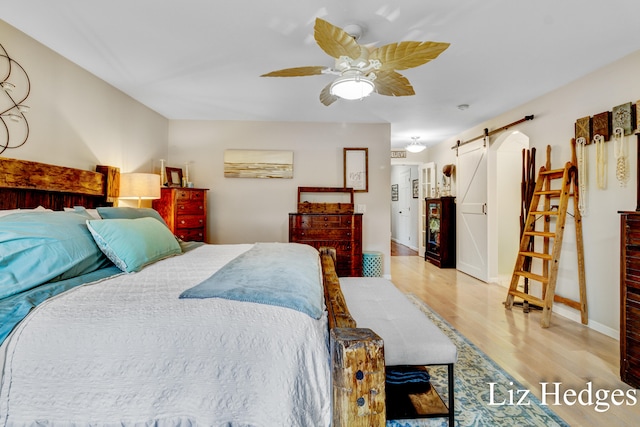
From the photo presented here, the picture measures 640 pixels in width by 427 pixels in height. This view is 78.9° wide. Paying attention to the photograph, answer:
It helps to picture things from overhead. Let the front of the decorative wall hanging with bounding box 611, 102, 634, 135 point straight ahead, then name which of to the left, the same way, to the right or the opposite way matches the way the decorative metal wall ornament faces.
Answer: the opposite way

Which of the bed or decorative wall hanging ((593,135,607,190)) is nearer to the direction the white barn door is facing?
the bed

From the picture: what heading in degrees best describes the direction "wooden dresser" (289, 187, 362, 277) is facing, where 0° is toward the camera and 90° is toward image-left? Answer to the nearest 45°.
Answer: approximately 0°

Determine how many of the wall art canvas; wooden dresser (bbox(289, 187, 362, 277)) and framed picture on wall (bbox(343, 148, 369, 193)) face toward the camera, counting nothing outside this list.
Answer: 3

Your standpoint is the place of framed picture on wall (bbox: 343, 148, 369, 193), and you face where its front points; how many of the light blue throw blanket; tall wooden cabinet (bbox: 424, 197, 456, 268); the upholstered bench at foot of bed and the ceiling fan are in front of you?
3

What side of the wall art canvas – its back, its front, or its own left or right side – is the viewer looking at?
front

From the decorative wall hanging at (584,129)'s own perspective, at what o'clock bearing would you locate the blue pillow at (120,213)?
The blue pillow is roughly at 12 o'clock from the decorative wall hanging.

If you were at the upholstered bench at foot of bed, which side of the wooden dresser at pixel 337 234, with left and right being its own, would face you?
front

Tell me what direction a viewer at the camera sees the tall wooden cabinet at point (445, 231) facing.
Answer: facing the viewer and to the left of the viewer

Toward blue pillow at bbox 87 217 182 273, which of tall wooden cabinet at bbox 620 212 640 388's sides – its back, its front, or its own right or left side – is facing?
front

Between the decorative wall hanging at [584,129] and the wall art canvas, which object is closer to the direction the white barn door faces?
the wall art canvas

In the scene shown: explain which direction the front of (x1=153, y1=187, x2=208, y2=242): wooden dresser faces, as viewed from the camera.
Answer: facing the viewer and to the right of the viewer

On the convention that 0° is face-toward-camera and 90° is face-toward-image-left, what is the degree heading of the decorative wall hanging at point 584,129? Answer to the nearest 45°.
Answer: approximately 45°

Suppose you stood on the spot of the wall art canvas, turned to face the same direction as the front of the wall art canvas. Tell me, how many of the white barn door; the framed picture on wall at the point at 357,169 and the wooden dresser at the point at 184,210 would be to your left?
2
